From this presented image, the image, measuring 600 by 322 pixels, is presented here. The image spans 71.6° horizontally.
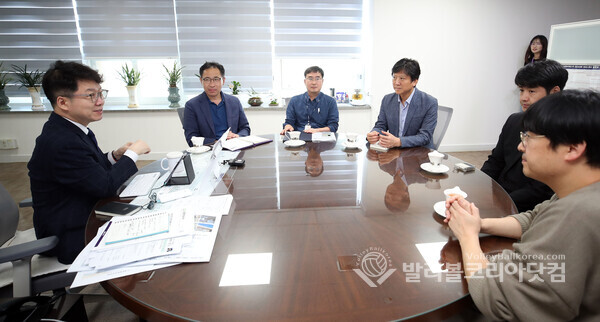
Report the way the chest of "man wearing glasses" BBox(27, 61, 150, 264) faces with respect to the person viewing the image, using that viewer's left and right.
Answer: facing to the right of the viewer

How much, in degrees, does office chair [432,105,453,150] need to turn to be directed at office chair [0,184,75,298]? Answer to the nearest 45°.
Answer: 0° — it already faces it

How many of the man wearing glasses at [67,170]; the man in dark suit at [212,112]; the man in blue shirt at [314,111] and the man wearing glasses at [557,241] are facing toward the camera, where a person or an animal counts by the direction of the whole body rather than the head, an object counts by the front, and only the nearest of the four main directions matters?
2

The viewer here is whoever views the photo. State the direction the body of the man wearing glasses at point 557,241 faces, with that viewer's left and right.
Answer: facing to the left of the viewer

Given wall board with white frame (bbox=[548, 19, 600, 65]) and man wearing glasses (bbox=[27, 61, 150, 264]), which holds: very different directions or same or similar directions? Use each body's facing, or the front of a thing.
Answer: very different directions

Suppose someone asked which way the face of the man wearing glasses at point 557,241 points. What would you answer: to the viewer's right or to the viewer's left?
to the viewer's left

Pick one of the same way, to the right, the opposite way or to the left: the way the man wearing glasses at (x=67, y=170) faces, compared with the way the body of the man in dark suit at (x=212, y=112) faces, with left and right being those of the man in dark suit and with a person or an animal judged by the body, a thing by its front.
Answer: to the left

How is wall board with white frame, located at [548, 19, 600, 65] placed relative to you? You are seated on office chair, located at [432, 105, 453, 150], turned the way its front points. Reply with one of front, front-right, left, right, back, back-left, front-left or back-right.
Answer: back

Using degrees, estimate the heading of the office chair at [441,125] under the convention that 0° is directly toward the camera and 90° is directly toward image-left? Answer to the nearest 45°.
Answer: approximately 45°

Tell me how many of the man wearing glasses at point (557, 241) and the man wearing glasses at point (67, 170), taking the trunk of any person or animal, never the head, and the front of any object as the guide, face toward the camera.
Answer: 0

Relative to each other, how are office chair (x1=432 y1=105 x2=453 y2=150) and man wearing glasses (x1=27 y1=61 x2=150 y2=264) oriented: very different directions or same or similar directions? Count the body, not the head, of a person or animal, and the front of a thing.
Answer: very different directions
